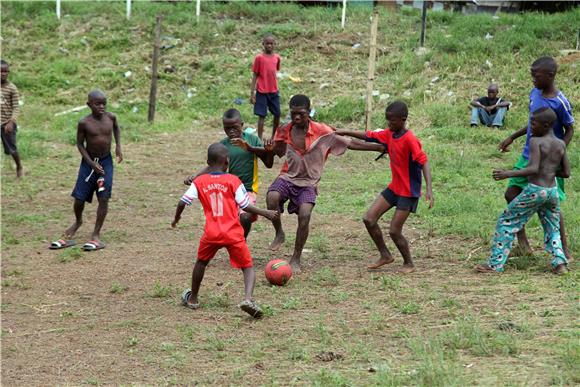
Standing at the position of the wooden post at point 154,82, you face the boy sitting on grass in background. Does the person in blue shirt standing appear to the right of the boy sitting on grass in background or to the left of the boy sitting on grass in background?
right

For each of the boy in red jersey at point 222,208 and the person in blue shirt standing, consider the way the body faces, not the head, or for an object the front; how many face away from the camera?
1

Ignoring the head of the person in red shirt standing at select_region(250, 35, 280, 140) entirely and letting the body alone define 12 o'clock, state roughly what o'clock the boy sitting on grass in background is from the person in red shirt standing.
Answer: The boy sitting on grass in background is roughly at 9 o'clock from the person in red shirt standing.

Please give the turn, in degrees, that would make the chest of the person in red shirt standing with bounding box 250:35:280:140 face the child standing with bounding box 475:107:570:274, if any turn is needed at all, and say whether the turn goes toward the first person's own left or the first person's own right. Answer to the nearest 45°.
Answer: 0° — they already face them

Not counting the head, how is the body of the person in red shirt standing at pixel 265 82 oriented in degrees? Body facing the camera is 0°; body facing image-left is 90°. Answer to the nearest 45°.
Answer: approximately 0°

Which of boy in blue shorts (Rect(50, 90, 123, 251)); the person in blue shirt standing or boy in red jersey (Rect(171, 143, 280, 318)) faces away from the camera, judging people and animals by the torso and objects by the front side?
the boy in red jersey

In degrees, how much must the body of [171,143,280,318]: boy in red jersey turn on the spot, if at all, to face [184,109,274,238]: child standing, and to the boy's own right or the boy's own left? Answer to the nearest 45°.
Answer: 0° — they already face them

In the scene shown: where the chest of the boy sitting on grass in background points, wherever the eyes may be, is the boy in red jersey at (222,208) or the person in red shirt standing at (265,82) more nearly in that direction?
the boy in red jersey

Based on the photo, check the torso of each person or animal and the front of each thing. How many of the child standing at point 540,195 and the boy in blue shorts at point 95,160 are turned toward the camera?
1

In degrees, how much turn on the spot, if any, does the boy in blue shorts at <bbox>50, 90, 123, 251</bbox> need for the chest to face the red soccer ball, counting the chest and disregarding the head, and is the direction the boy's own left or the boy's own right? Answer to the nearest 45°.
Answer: approximately 45° to the boy's own left

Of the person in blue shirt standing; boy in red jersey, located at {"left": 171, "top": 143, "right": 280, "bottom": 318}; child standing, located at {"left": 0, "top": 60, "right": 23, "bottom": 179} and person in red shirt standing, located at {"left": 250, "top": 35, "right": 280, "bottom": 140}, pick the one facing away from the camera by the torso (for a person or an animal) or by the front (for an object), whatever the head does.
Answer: the boy in red jersey
